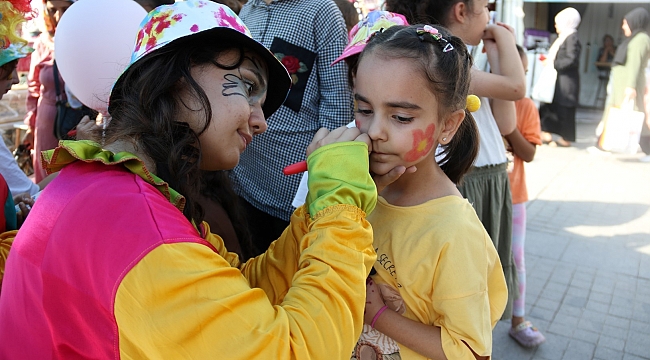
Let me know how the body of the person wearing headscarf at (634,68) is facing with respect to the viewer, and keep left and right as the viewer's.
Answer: facing to the left of the viewer

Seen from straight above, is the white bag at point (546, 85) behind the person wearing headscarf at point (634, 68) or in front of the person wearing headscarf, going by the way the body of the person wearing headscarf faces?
in front

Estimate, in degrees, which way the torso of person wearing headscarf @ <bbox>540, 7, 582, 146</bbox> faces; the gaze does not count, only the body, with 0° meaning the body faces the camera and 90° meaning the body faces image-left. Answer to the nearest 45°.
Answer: approximately 90°

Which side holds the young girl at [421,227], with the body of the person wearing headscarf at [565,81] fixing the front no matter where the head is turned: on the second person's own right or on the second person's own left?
on the second person's own left

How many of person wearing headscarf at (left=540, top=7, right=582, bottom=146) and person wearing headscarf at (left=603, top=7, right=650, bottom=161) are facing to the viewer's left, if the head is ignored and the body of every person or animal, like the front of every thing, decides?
2

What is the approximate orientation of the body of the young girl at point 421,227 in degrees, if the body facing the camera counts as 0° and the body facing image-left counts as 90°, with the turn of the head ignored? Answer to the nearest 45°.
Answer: approximately 45°

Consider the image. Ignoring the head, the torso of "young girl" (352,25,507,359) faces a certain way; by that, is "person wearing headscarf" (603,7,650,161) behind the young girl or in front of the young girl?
behind

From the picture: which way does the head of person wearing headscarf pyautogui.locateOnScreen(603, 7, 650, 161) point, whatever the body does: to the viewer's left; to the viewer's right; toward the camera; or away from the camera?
to the viewer's left
